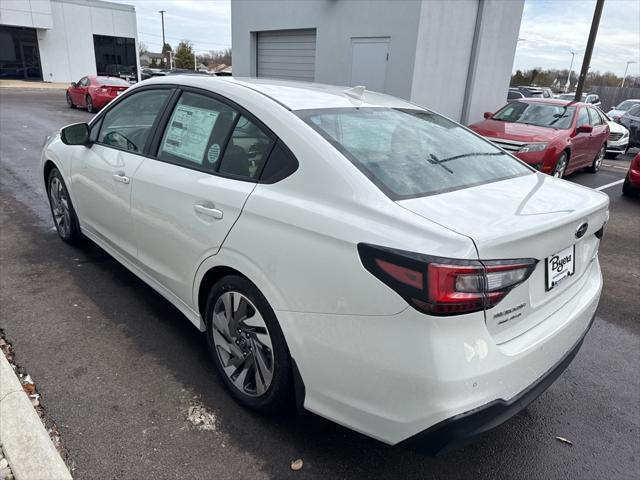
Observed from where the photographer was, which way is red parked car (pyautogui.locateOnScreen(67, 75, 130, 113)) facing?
facing away from the viewer and to the left of the viewer

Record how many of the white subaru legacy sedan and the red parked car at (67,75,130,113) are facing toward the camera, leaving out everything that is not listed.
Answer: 0

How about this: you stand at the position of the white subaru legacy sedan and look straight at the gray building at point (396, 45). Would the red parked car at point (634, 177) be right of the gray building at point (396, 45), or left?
right

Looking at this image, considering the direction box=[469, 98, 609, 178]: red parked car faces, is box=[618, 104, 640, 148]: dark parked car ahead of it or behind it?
behind

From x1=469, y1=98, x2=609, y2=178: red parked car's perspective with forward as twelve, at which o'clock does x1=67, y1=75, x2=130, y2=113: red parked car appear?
x1=67, y1=75, x2=130, y2=113: red parked car is roughly at 2 o'clock from x1=469, y1=98, x2=609, y2=178: red parked car.

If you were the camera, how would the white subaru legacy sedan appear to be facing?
facing away from the viewer and to the left of the viewer

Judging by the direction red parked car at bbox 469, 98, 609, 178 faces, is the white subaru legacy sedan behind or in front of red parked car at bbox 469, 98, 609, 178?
in front

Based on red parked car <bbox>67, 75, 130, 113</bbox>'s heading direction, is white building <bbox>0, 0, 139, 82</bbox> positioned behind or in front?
in front

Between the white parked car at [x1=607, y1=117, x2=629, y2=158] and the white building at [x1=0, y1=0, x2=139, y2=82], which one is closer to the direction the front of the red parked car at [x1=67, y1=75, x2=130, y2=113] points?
the white building

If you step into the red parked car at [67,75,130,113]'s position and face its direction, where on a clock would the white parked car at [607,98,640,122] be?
The white parked car is roughly at 5 o'clock from the red parked car.
